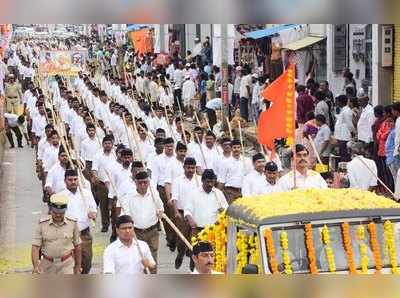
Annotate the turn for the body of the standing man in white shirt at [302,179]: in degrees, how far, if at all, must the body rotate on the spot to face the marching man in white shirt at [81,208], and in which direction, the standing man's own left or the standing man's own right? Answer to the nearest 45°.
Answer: approximately 90° to the standing man's own right

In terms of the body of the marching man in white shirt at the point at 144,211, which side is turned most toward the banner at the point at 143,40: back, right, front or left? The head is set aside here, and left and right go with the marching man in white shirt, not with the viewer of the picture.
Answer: back

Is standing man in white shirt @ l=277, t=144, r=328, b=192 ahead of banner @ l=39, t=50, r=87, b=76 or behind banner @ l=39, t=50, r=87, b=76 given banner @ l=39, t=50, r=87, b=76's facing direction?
ahead

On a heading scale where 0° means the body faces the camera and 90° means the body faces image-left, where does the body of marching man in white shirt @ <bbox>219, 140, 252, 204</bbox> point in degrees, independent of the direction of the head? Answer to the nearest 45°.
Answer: approximately 0°

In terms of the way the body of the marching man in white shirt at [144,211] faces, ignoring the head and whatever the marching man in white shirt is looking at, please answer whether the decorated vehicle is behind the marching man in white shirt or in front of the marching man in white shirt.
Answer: in front

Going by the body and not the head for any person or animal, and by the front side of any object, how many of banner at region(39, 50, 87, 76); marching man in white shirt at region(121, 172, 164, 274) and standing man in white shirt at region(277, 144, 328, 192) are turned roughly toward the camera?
3

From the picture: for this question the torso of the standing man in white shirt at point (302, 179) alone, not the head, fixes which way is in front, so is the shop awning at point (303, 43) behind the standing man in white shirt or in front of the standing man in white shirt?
behind

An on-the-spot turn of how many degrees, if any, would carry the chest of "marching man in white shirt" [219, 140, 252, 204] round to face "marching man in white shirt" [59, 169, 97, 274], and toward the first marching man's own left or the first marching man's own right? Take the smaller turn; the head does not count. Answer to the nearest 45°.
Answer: approximately 45° to the first marching man's own right
